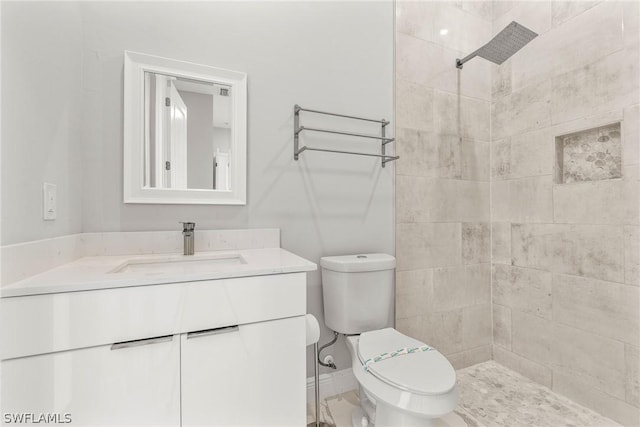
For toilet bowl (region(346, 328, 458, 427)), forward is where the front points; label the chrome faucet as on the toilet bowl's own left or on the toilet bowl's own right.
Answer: on the toilet bowl's own right

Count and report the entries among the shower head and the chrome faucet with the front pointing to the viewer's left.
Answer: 0

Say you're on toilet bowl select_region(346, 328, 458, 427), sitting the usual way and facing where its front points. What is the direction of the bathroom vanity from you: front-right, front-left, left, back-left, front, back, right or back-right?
right

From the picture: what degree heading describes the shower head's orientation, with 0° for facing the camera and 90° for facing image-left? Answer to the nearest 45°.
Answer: approximately 315°

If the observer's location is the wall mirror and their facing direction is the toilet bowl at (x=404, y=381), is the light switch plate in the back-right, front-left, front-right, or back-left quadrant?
back-right

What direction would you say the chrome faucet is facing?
toward the camera
